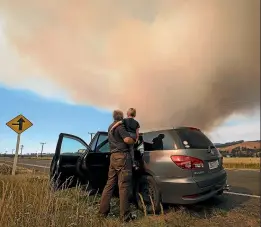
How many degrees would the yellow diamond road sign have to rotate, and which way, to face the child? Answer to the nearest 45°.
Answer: approximately 45° to its left

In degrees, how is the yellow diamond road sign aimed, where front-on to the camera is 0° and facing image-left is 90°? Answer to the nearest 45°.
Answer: approximately 0°

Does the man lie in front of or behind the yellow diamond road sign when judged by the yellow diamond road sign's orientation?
in front
